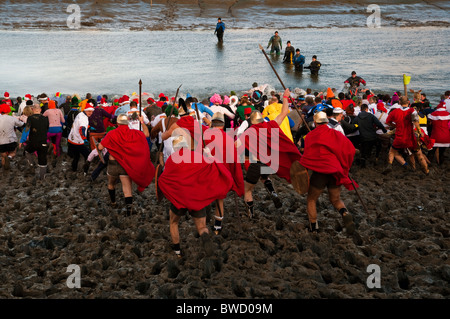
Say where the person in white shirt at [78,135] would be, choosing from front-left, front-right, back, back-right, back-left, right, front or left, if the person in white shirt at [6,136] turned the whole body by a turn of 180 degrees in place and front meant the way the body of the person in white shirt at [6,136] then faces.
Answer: front-left

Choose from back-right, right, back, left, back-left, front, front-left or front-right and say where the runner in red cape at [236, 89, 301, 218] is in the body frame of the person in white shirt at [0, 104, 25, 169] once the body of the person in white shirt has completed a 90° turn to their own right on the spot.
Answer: front-right

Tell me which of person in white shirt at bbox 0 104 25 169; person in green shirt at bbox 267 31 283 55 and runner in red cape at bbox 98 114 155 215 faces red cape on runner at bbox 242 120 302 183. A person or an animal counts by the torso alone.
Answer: the person in green shirt

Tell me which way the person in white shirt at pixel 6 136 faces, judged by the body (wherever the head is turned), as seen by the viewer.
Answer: away from the camera

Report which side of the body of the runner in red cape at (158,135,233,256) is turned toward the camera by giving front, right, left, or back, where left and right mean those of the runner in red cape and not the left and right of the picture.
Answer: back

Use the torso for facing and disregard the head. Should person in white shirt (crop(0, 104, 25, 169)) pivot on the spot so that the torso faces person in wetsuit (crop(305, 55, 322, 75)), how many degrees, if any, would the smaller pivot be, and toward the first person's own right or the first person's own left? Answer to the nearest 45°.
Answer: approximately 45° to the first person's own right

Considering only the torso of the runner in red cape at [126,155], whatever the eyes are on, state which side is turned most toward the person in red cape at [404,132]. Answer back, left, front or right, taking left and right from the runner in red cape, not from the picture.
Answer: right

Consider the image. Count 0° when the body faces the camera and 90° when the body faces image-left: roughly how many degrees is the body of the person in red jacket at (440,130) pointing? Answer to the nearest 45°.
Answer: approximately 180°

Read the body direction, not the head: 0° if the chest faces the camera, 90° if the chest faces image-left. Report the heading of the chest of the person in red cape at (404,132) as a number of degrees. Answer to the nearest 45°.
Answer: approximately 180°

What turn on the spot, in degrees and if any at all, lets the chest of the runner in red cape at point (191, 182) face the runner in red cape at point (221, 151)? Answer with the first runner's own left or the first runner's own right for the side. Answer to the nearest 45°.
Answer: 0° — they already face them

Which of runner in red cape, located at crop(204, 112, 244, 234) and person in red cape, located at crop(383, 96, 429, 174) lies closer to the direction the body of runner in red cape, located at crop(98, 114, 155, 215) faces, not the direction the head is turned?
the person in red cape

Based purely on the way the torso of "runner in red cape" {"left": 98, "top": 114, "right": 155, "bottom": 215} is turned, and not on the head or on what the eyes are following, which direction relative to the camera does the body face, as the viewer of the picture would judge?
away from the camera
